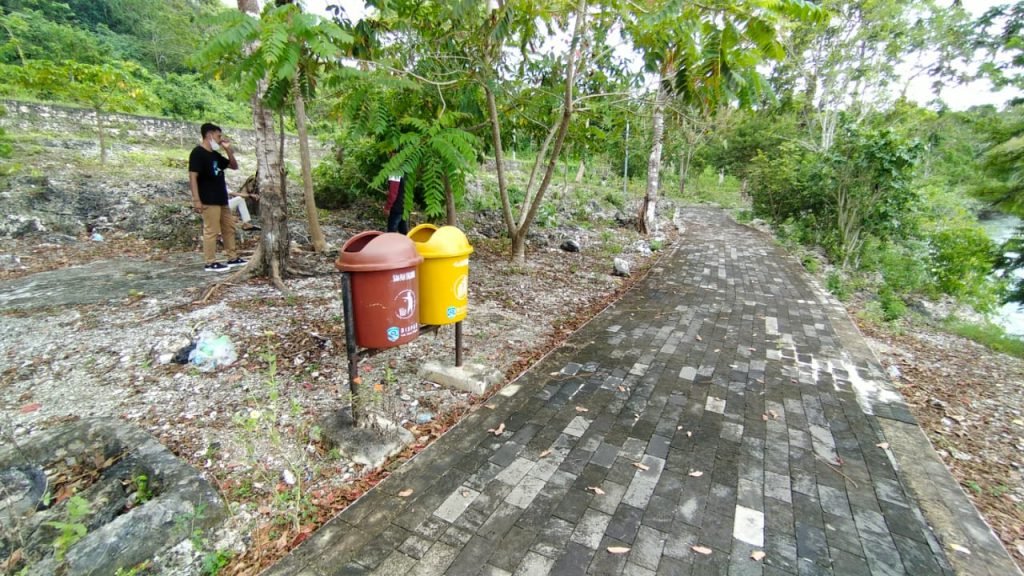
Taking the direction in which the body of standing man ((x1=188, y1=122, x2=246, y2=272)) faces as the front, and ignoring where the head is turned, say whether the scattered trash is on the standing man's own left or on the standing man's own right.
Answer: on the standing man's own right

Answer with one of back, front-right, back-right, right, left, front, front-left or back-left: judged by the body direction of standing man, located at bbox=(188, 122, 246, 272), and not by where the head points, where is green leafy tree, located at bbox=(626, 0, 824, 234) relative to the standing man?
front

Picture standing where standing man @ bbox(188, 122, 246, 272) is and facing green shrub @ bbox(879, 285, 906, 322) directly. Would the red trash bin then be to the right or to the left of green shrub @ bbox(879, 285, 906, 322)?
right

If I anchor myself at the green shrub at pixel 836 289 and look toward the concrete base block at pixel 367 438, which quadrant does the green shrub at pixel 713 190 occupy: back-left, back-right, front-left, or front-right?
back-right

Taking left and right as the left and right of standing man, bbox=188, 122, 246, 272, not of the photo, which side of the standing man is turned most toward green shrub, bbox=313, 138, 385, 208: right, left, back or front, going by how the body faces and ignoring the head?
left

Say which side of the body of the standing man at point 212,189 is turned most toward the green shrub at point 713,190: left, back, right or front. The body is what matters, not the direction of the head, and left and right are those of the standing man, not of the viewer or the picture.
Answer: left

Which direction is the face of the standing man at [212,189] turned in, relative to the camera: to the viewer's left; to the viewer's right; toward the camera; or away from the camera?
to the viewer's right

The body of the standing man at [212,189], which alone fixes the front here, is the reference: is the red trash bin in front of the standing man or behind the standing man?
in front
